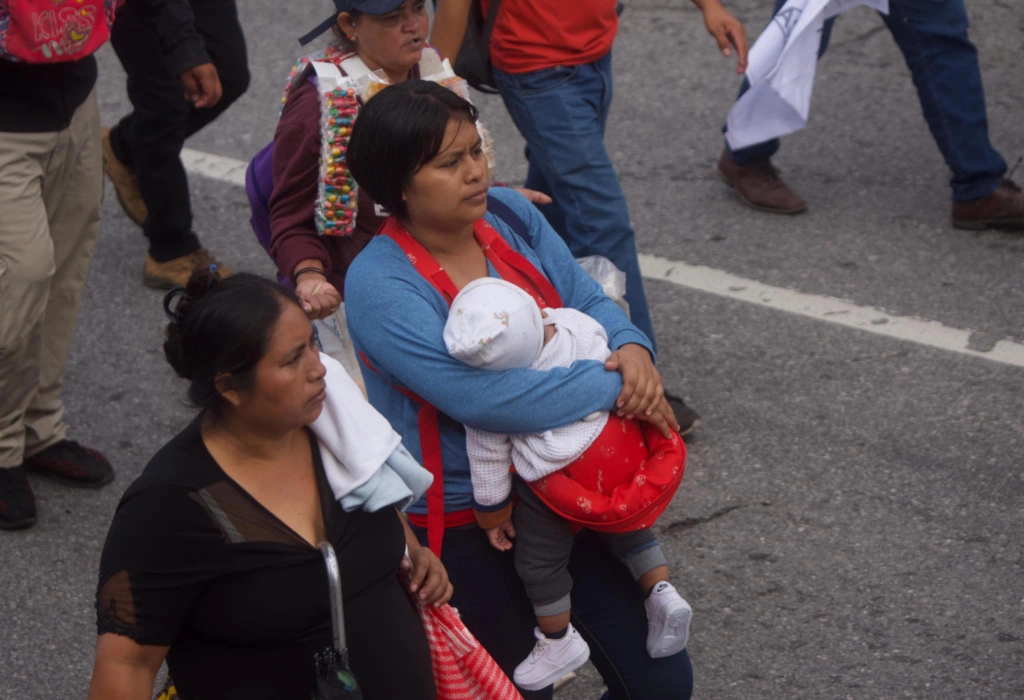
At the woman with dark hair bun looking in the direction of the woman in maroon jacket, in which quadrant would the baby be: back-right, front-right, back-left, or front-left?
front-right

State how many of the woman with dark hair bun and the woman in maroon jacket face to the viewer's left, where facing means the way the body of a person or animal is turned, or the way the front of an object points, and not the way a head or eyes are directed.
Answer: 0

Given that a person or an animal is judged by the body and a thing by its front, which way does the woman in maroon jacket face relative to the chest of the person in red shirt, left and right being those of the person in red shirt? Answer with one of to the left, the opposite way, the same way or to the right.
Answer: the same way

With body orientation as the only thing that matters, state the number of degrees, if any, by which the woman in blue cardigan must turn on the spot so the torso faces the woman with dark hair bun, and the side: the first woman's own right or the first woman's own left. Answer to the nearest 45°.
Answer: approximately 90° to the first woman's own right

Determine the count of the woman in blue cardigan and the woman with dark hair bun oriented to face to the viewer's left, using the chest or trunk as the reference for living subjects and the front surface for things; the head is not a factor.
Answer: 0

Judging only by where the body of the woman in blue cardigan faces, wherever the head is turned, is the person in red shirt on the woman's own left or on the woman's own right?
on the woman's own left

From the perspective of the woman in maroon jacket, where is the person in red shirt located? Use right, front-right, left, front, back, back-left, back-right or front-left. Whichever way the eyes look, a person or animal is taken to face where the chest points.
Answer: left

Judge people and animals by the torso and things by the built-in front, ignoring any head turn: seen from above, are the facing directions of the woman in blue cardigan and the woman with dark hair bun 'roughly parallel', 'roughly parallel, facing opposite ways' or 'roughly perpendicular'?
roughly parallel

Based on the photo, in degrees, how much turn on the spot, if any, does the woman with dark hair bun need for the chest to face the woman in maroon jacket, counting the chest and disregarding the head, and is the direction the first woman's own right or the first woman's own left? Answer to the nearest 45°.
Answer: approximately 135° to the first woman's own left

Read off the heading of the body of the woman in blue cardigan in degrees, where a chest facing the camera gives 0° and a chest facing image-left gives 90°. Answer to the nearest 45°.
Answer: approximately 315°

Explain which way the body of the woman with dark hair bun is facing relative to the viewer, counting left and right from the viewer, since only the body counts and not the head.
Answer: facing the viewer and to the right of the viewer

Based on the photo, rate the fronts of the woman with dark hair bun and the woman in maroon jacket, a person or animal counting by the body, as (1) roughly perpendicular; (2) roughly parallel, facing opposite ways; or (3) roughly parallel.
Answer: roughly parallel

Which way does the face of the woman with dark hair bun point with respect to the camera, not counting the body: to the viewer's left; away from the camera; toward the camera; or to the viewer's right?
to the viewer's right

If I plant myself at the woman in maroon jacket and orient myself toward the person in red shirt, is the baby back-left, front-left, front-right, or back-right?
back-right
